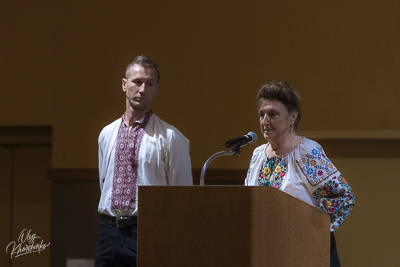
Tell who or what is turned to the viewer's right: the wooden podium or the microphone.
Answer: the microphone

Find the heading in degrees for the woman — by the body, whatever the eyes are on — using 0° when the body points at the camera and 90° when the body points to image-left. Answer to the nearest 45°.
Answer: approximately 45°

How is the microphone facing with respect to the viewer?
to the viewer's right

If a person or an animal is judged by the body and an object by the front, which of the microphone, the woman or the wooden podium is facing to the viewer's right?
the microphone
